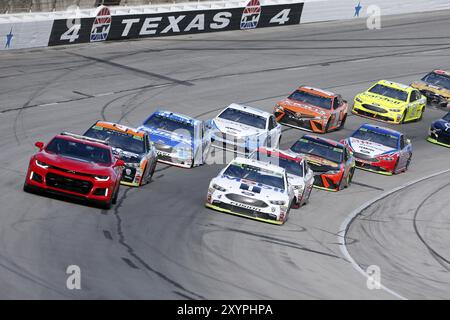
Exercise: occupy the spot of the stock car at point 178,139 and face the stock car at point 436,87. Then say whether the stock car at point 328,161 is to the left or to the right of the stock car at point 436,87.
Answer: right

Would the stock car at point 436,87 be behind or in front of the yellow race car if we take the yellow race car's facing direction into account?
behind

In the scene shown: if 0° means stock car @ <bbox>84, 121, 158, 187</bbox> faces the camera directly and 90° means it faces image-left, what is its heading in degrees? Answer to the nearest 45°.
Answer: approximately 45°

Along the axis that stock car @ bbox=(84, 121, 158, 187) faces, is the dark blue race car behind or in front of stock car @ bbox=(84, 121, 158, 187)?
behind

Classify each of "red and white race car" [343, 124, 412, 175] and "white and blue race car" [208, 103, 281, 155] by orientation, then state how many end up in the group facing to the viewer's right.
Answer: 0

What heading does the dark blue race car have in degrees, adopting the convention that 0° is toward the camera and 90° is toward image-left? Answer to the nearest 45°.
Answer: approximately 45°

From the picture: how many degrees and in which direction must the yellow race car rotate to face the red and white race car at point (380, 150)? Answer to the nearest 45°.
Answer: approximately 45° to its left

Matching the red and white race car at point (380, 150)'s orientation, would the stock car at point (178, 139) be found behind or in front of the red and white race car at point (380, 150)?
in front

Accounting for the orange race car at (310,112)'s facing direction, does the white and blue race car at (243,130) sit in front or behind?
in front

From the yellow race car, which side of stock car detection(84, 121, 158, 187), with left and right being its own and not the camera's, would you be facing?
back

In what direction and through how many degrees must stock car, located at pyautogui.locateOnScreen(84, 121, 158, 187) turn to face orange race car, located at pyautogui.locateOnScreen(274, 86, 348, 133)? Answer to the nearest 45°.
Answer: approximately 180°

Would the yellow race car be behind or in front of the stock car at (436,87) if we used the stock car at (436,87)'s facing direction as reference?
in front
